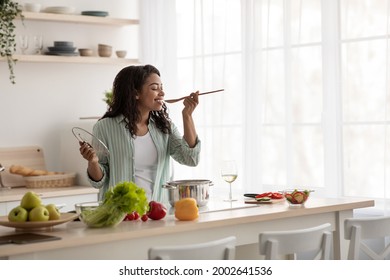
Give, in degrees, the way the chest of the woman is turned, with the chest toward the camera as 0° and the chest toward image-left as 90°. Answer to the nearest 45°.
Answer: approximately 315°

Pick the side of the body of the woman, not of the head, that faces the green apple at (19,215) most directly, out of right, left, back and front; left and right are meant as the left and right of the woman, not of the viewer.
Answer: right

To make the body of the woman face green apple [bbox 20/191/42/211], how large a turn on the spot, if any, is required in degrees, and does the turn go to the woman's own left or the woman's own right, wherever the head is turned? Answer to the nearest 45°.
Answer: approximately 90° to the woman's own right

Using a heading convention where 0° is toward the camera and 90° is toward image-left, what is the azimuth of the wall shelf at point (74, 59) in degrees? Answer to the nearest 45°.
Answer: approximately 315°

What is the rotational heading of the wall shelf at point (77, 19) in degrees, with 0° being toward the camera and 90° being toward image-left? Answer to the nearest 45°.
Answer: approximately 315°

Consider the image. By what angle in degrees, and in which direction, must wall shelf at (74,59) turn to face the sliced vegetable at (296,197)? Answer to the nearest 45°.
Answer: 0° — it already faces it
